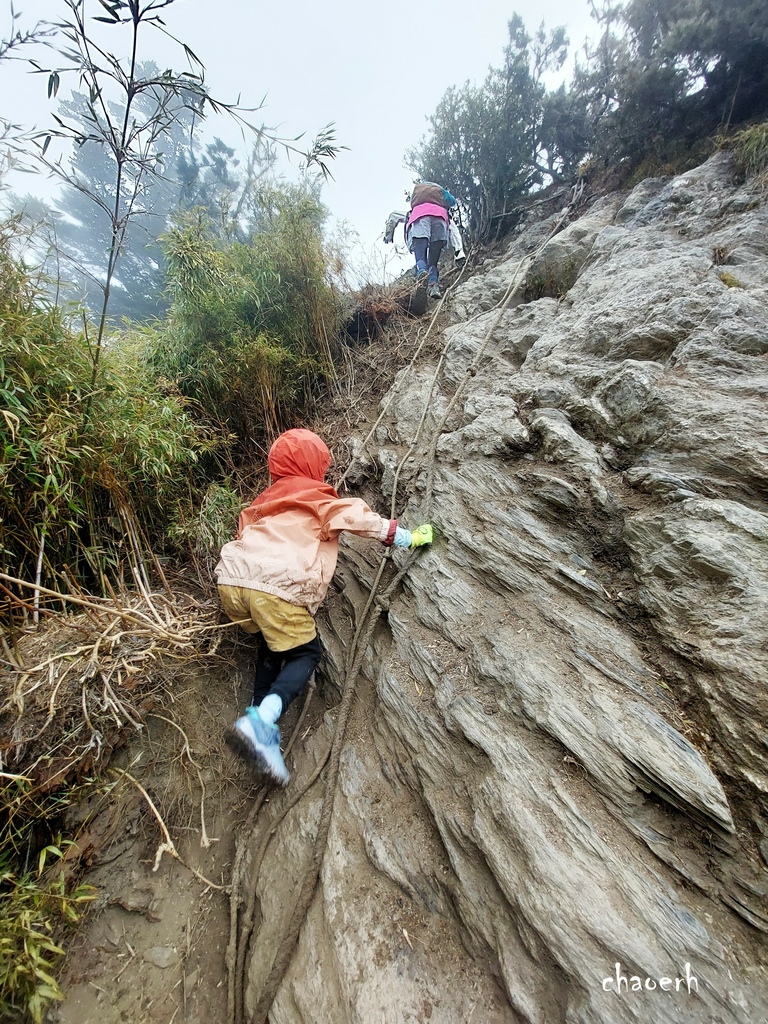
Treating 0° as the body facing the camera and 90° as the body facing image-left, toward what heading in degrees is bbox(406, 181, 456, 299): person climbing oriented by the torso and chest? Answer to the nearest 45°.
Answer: approximately 180°

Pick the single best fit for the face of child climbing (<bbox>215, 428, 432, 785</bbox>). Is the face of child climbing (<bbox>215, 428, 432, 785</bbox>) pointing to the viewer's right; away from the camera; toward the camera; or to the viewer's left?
away from the camera

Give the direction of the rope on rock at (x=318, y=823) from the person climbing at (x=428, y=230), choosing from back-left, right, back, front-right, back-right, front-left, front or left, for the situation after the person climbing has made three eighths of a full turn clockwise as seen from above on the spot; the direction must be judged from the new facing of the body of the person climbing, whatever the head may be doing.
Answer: front-right

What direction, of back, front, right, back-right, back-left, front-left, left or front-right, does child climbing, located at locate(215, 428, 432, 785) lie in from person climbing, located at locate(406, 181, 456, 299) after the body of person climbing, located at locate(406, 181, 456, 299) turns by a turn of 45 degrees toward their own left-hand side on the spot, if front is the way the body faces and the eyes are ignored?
back-left
